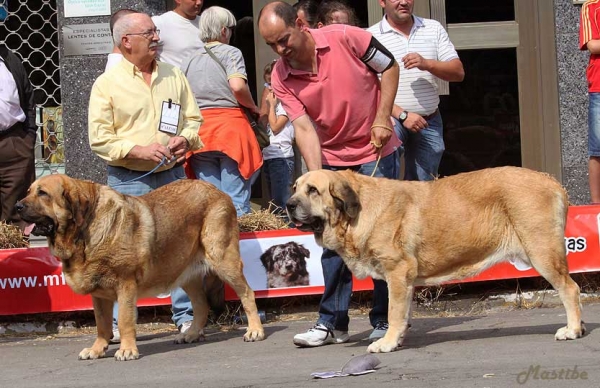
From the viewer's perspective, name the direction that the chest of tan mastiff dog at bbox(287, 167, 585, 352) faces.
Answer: to the viewer's left

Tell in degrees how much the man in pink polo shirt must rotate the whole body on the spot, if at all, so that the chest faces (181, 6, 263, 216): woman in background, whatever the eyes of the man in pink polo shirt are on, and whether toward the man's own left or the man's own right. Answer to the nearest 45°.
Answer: approximately 90° to the man's own right

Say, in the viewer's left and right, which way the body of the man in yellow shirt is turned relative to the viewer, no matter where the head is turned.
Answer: facing the viewer and to the right of the viewer

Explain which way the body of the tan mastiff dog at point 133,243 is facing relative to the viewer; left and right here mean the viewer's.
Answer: facing the viewer and to the left of the viewer

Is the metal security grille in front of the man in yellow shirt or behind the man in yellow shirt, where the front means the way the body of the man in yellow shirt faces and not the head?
behind

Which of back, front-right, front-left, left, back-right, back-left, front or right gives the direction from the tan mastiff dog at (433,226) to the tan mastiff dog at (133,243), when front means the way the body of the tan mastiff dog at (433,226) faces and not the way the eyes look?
front

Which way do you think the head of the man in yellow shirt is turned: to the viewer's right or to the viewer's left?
to the viewer's right

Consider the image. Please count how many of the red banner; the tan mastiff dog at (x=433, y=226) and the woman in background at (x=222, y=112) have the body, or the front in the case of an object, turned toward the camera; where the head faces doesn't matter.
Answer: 1

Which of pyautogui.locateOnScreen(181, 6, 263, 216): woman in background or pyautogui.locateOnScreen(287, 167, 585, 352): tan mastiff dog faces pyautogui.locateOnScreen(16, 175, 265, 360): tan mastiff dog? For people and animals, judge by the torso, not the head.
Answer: pyautogui.locateOnScreen(287, 167, 585, 352): tan mastiff dog

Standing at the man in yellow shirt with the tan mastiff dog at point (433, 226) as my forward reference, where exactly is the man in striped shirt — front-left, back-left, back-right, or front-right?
front-left

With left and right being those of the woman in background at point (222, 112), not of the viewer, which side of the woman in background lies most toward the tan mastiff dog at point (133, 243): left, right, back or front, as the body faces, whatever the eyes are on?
back

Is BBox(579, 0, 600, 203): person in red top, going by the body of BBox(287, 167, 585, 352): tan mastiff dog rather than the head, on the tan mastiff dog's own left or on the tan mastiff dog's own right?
on the tan mastiff dog's own right

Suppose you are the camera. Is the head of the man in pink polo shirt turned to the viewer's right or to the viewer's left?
to the viewer's left
